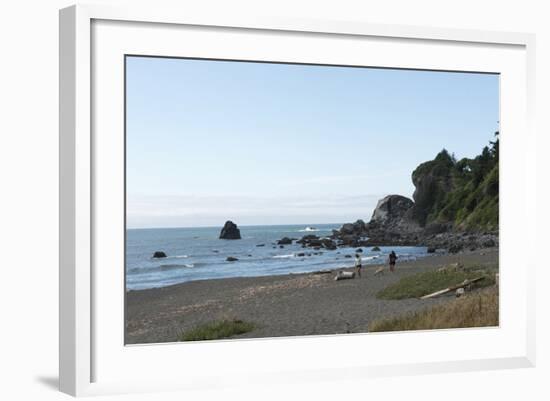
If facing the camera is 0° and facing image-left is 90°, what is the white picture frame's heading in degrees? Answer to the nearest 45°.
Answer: approximately 315°
